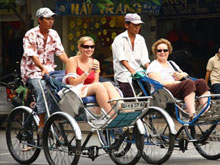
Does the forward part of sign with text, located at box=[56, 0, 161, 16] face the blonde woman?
yes

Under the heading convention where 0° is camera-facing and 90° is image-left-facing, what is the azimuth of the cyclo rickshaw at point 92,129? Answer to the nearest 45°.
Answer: approximately 315°

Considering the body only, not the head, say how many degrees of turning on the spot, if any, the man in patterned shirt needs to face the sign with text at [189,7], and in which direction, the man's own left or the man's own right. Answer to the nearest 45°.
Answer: approximately 90° to the man's own left

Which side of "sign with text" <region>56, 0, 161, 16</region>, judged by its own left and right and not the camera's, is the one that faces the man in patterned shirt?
front

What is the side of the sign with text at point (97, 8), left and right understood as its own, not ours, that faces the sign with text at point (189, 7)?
left

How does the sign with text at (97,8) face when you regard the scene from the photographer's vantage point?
facing the viewer

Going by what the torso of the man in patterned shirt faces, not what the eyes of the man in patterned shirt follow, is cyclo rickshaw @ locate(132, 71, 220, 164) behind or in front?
in front

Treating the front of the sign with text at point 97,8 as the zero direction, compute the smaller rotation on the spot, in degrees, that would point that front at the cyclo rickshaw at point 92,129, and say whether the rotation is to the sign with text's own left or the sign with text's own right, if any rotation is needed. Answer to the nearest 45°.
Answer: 0° — it already faces it

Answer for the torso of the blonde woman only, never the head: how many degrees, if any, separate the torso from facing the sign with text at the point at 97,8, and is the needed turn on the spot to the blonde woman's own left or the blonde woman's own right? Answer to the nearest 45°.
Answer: approximately 135° to the blonde woman's own left

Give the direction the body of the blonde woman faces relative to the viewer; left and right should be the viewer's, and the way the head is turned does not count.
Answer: facing the viewer and to the right of the viewer

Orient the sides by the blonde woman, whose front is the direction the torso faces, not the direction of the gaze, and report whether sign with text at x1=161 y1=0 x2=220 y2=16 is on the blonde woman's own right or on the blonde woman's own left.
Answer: on the blonde woman's own left

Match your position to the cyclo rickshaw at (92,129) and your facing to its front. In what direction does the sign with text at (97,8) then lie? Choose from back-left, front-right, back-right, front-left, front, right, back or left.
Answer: back-left
